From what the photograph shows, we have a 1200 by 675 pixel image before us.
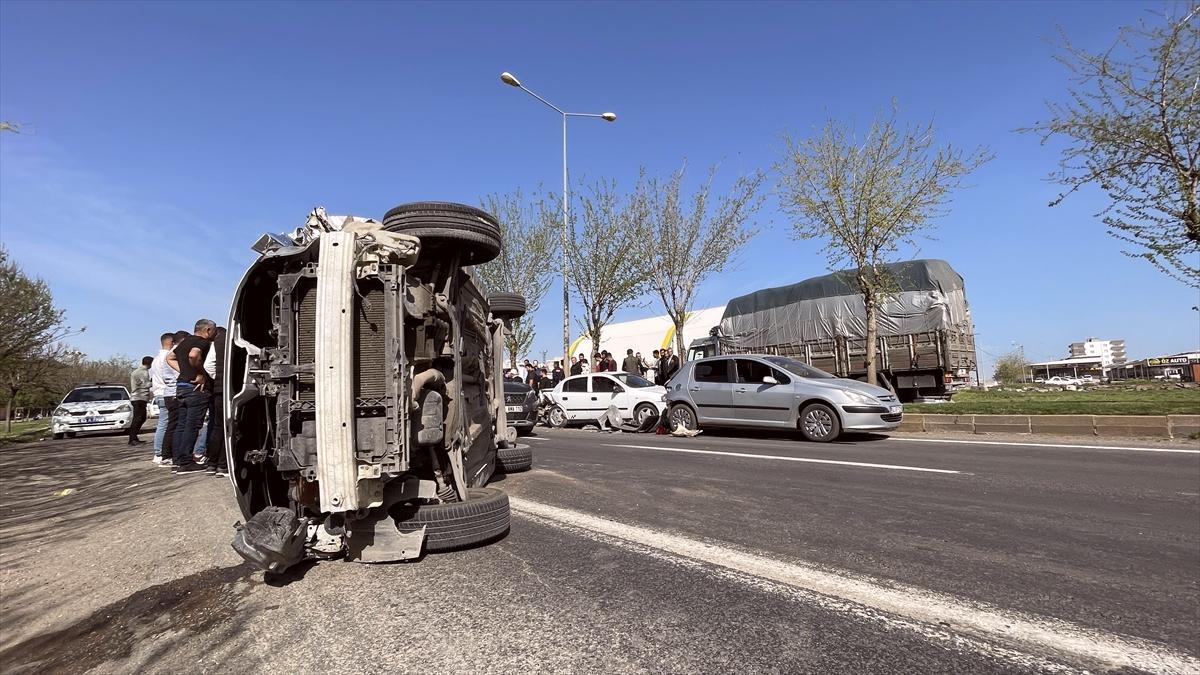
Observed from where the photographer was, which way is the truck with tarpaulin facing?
facing away from the viewer and to the left of the viewer

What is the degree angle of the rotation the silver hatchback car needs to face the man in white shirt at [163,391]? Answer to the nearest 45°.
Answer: approximately 90° to its right

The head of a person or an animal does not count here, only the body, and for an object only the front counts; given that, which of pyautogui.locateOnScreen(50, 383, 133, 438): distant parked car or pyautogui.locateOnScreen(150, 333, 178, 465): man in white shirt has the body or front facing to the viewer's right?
the man in white shirt

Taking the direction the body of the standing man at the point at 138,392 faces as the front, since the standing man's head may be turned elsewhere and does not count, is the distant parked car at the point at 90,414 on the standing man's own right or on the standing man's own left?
on the standing man's own left

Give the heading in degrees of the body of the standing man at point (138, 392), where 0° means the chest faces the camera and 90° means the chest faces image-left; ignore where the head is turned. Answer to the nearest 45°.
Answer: approximately 270°

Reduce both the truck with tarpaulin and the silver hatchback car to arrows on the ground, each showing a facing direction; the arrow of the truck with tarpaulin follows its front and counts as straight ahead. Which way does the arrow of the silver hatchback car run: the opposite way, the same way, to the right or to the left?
the opposite way

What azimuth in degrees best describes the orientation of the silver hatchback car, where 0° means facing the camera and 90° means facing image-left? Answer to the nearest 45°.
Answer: approximately 315°

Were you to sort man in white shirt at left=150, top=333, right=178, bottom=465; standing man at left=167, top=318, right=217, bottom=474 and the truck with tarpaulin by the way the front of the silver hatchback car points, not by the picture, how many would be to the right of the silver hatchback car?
2

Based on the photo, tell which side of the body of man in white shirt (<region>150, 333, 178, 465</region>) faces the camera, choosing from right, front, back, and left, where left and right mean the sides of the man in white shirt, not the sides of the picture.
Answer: right

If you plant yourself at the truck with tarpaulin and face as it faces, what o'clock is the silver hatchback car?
The silver hatchback car is roughly at 8 o'clock from the truck with tarpaulin.
